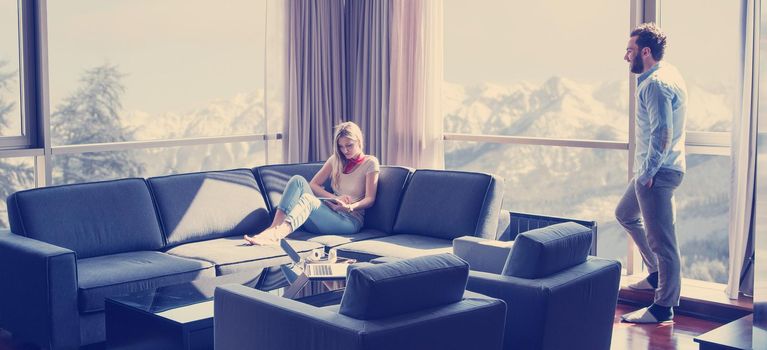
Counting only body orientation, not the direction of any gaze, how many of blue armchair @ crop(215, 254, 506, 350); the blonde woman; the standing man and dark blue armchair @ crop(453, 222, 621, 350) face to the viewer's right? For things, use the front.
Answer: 0

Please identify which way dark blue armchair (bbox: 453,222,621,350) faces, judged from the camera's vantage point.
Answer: facing away from the viewer and to the left of the viewer

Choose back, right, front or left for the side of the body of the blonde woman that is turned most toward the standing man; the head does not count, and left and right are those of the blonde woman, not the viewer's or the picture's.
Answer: left

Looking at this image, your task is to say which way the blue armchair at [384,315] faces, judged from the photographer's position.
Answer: facing away from the viewer and to the left of the viewer

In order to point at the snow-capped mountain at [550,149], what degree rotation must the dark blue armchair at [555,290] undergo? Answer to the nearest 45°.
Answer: approximately 45° to its right

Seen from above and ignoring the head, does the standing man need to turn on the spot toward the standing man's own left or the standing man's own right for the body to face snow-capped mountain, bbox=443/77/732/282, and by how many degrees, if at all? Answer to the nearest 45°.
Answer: approximately 90° to the standing man's own right

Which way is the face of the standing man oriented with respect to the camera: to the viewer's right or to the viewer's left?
to the viewer's left

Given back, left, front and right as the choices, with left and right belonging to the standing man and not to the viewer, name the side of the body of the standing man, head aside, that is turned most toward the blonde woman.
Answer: front

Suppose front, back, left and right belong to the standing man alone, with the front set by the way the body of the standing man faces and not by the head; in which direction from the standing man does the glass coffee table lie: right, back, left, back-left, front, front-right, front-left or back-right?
front-left

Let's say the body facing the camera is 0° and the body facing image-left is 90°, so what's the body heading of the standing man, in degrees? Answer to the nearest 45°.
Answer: approximately 90°

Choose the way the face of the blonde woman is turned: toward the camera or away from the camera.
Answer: toward the camera
